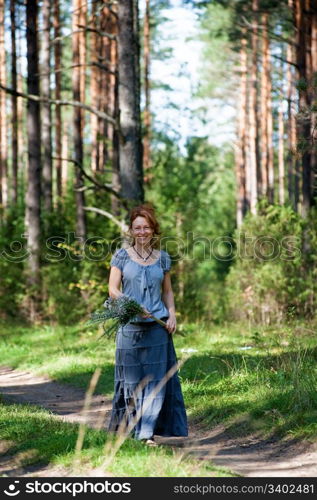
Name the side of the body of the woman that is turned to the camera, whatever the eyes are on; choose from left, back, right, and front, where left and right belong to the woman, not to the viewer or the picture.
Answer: front

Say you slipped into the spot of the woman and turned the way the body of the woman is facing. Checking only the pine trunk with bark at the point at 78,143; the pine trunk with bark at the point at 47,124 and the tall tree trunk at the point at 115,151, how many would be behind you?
3

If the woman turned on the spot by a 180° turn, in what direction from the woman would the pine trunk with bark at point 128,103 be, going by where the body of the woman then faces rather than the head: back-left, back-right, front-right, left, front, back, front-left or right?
front

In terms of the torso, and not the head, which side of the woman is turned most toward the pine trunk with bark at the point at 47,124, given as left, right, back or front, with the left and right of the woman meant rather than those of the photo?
back

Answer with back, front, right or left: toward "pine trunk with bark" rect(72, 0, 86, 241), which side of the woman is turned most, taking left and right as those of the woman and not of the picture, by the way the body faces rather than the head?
back

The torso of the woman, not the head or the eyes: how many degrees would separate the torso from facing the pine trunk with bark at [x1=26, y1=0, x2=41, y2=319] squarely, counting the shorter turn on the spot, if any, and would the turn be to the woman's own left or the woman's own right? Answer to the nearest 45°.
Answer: approximately 180°

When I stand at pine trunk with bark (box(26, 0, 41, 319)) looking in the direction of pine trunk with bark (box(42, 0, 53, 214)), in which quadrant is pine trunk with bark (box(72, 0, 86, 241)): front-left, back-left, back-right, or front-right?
front-right

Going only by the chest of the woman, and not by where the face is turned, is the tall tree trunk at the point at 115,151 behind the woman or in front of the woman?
behind

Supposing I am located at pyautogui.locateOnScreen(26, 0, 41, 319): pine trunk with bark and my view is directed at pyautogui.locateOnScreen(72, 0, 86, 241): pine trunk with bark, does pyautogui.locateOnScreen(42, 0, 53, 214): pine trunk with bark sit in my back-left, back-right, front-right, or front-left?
front-left

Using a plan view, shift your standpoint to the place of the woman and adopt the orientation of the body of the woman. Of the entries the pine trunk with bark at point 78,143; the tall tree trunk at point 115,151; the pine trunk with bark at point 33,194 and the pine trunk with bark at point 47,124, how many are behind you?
4
